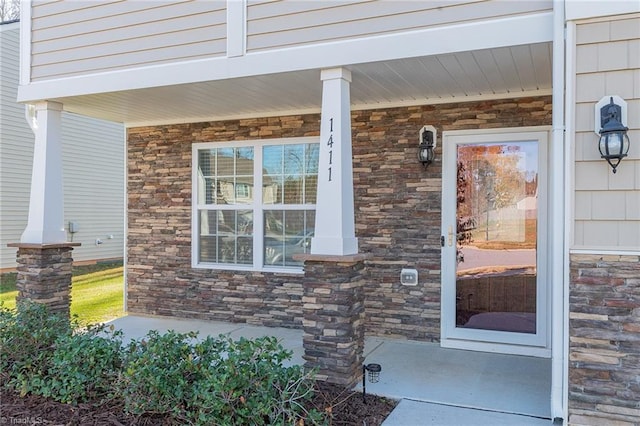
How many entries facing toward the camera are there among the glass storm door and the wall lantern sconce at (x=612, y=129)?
2

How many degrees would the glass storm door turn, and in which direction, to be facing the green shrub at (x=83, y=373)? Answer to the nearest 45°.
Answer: approximately 45° to its right

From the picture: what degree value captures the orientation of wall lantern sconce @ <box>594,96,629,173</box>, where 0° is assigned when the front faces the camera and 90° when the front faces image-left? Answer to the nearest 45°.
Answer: approximately 0°

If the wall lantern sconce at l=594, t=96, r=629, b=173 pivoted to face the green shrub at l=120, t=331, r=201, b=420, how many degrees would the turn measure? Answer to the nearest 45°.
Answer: approximately 45° to its right

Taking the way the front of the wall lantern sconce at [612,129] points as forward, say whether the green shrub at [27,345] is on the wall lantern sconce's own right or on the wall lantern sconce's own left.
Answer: on the wall lantern sconce's own right

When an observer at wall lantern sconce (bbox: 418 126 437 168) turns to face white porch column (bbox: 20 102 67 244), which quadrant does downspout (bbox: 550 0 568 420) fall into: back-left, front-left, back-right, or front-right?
back-left

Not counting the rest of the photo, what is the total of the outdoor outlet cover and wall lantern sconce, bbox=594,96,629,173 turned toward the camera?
2
